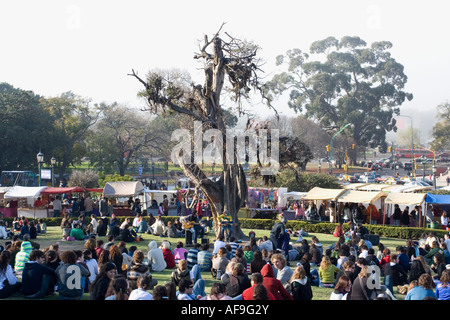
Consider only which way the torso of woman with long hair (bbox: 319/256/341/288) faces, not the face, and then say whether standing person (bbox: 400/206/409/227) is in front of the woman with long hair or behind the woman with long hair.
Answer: in front

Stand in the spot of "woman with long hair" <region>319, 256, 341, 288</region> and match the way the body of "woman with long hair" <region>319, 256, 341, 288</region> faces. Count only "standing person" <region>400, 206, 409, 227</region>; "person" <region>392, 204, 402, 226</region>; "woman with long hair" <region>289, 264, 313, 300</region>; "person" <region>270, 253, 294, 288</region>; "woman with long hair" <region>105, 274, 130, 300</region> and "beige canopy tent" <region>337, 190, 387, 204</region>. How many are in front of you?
3

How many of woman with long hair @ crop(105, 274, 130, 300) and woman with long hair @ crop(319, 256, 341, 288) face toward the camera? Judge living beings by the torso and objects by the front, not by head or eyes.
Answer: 0

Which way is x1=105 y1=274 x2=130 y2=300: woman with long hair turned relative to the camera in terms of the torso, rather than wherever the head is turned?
away from the camera

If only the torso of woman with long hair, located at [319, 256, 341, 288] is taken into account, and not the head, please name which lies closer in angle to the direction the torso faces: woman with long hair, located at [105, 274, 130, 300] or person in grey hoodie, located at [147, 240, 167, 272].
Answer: the person in grey hoodie

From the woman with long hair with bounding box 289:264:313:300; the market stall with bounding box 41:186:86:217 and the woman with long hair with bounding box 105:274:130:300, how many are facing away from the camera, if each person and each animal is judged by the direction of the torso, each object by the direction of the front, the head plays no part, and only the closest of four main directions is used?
2

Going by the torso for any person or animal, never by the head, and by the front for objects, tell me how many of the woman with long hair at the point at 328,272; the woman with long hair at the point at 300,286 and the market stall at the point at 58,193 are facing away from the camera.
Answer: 2

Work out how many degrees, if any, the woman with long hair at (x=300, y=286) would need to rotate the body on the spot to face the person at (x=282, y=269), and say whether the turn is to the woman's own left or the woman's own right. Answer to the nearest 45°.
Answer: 0° — they already face them

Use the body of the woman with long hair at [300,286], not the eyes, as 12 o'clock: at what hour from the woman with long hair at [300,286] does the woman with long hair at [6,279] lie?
the woman with long hair at [6,279] is roughly at 9 o'clock from the woman with long hair at [300,286].

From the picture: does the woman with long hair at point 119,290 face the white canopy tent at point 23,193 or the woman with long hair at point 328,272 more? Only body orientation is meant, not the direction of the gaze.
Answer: the white canopy tent

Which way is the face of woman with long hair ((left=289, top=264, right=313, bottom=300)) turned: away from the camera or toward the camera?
away from the camera

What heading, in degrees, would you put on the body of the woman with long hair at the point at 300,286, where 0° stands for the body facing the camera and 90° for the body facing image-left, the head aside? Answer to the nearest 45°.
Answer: approximately 180°

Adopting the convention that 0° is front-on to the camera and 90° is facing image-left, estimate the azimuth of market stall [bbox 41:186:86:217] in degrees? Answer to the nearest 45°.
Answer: approximately 0°

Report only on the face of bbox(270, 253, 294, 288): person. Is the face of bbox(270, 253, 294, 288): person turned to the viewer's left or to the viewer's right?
to the viewer's left
